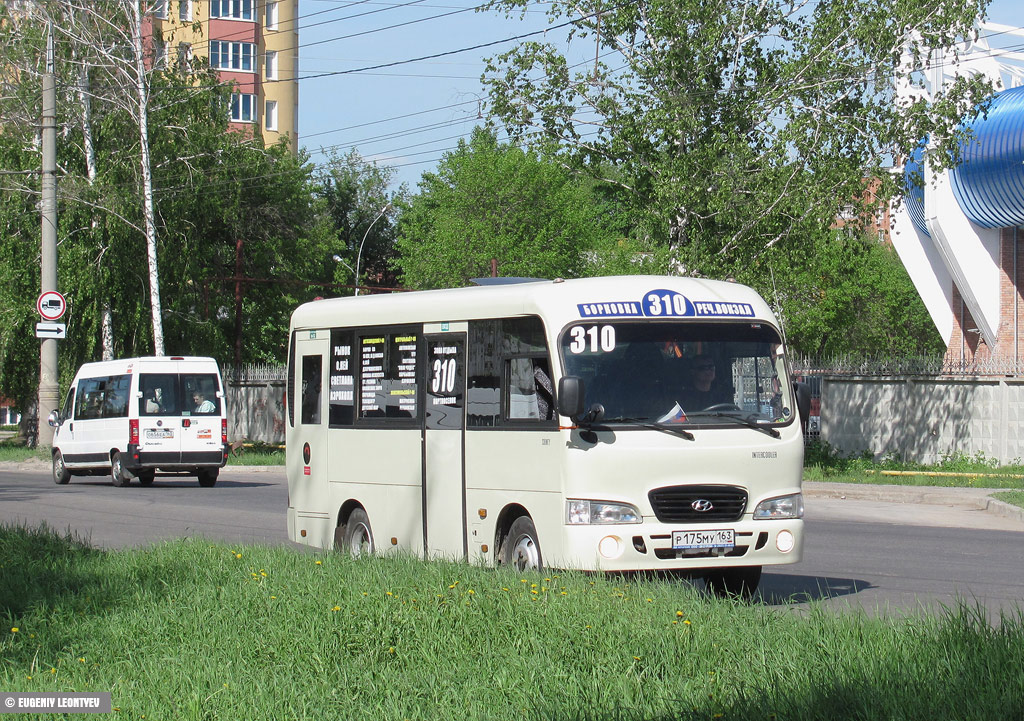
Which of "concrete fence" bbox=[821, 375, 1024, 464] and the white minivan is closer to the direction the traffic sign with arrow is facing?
the white minivan

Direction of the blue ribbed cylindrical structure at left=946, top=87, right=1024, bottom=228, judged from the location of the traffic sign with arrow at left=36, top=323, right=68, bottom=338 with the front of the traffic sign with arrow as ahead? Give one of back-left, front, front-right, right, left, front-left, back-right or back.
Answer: left

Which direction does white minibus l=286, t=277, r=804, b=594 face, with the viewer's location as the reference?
facing the viewer and to the right of the viewer

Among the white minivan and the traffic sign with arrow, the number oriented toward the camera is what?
1

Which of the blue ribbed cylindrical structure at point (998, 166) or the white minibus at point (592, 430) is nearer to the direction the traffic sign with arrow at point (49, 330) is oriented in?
the white minibus

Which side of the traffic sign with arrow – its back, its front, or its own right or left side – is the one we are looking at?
front

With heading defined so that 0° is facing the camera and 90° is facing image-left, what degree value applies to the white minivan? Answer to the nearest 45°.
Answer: approximately 135°

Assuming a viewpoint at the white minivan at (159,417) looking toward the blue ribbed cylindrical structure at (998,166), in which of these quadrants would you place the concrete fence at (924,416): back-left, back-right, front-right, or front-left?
front-right

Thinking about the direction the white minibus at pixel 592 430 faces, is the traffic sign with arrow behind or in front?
behind
